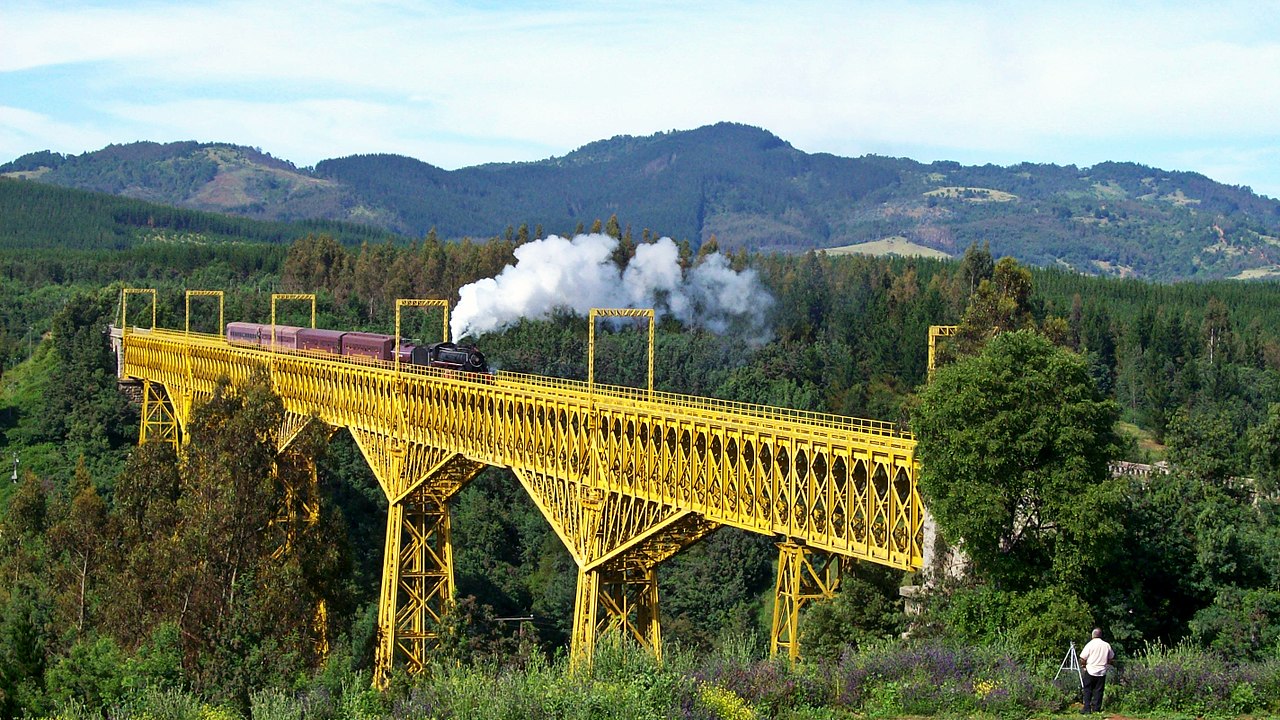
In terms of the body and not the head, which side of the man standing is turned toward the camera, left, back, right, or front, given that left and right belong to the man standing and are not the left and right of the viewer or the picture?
back

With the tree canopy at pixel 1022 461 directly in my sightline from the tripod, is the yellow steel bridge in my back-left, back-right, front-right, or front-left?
front-left

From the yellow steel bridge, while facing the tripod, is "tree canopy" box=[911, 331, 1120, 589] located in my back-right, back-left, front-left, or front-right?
front-left

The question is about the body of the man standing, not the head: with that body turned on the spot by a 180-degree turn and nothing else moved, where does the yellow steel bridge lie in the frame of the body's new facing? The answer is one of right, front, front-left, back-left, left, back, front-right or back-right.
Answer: back-right

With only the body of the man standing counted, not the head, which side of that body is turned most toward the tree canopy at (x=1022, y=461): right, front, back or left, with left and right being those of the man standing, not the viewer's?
front
